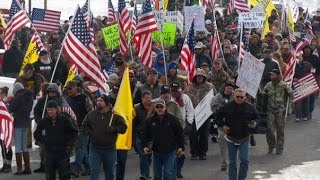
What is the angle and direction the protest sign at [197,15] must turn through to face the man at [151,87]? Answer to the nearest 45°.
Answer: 0° — it already faces them

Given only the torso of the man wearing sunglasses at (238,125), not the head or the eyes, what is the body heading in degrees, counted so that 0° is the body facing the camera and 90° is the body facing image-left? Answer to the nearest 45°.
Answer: approximately 0°

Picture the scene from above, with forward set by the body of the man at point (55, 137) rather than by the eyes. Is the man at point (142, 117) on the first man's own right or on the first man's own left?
on the first man's own left

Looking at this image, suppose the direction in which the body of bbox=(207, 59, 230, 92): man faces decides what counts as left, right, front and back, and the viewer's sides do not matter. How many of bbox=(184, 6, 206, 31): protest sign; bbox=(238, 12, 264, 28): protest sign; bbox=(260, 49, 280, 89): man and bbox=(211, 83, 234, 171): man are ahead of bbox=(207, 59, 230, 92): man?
1

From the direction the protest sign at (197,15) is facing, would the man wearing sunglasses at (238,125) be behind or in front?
in front

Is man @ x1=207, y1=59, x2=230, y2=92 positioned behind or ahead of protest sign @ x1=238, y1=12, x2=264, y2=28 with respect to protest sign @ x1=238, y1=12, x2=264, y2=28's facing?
ahead

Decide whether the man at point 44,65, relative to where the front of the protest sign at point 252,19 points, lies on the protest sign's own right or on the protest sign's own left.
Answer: on the protest sign's own right

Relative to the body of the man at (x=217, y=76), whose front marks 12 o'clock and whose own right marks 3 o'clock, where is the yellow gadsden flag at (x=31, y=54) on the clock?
The yellow gadsden flag is roughly at 3 o'clock from the man.
